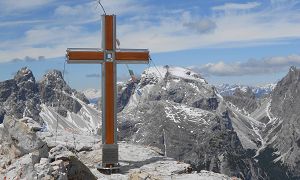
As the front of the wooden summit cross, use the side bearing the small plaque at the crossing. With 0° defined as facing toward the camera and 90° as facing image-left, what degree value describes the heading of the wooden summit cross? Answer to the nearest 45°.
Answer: approximately 0°
